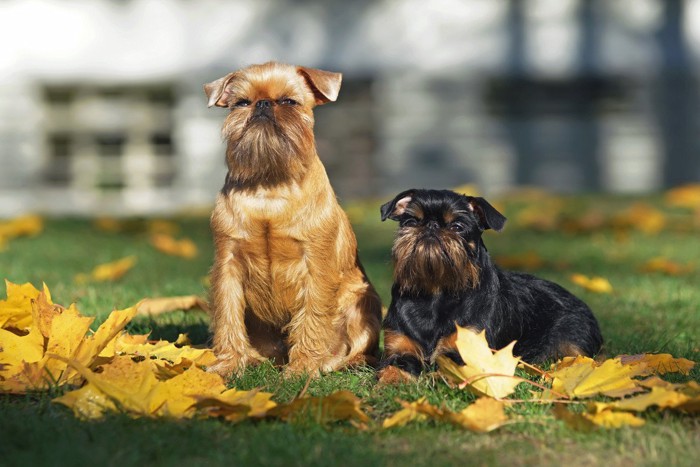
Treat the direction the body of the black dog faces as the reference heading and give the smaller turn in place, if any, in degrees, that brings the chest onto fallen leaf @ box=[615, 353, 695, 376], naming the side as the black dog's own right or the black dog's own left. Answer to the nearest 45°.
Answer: approximately 135° to the black dog's own left

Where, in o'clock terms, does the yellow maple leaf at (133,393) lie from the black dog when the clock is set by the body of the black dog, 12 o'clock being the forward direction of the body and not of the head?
The yellow maple leaf is roughly at 12 o'clock from the black dog.

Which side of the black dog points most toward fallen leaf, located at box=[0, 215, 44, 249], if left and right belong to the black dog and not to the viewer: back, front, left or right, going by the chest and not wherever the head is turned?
right

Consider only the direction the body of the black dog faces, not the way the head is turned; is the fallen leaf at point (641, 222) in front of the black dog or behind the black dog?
behind

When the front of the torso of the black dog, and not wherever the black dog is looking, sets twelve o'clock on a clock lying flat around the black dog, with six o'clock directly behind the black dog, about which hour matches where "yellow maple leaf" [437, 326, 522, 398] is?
The yellow maple leaf is roughly at 10 o'clock from the black dog.

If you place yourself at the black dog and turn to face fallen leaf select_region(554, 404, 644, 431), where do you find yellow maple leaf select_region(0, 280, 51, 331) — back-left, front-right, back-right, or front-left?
back-right

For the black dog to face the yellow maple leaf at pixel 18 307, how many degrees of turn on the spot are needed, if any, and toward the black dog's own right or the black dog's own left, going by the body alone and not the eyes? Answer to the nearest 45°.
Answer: approximately 45° to the black dog's own right

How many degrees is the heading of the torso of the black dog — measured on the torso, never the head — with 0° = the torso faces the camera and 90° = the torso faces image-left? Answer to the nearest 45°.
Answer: approximately 45°

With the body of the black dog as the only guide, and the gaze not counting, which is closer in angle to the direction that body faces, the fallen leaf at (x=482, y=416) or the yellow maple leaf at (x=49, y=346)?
the yellow maple leaf

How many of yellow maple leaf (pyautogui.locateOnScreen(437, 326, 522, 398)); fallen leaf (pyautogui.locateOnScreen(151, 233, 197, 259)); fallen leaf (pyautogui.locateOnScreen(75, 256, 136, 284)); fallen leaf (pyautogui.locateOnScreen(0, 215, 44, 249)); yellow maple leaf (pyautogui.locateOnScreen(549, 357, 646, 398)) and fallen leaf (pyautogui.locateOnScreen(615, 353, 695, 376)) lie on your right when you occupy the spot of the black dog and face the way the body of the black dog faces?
3

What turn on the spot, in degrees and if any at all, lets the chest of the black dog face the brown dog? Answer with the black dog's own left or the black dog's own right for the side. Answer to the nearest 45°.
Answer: approximately 45° to the black dog's own right

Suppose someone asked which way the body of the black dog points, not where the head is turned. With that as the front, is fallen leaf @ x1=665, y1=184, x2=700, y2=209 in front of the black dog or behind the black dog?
behind

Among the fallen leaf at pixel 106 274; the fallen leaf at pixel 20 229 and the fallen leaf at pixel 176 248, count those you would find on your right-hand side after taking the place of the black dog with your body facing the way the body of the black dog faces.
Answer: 3

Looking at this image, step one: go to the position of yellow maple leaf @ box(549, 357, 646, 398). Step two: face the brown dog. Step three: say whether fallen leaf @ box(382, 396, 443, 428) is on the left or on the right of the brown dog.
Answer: left
